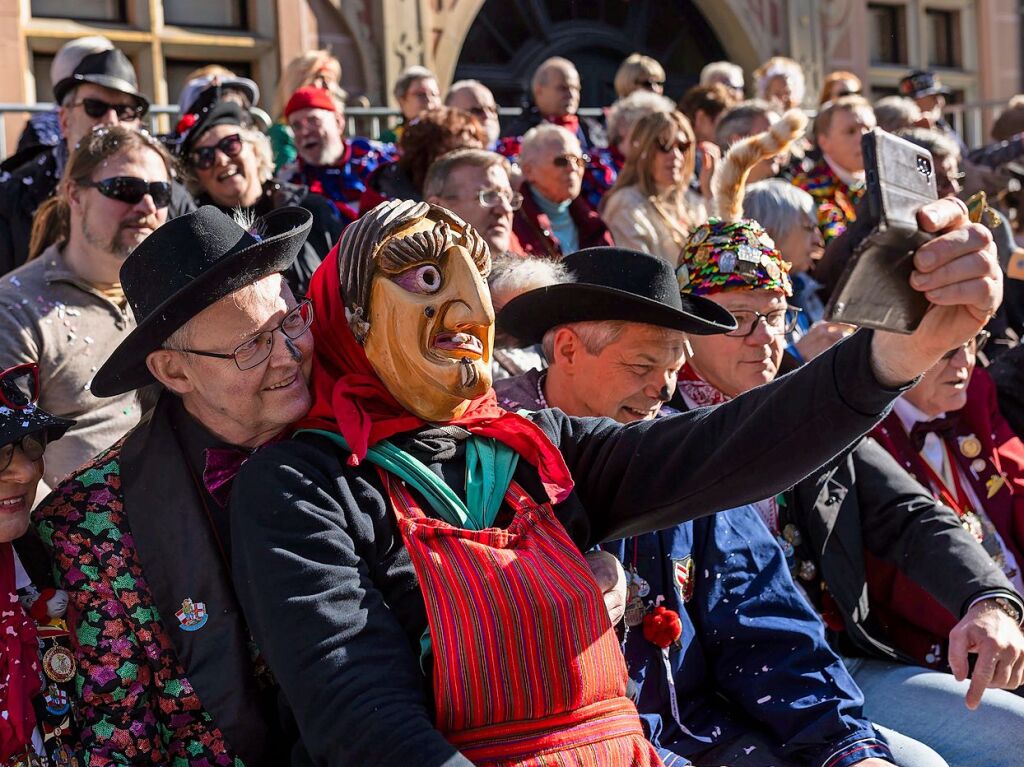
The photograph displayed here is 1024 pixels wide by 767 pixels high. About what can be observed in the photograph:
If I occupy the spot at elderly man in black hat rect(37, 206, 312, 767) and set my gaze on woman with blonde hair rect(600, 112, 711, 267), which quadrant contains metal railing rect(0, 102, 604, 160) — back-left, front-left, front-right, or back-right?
front-left

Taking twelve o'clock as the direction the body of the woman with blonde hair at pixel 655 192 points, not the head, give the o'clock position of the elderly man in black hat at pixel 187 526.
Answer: The elderly man in black hat is roughly at 2 o'clock from the woman with blonde hair.

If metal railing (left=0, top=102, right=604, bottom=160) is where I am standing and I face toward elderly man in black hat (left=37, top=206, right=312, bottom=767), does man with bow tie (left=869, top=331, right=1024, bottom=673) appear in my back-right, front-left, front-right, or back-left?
front-left

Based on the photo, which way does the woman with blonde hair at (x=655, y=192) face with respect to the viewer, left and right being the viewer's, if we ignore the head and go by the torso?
facing the viewer and to the right of the viewer

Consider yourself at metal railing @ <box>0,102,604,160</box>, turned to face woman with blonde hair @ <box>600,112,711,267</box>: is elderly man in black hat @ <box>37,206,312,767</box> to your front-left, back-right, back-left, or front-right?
front-right

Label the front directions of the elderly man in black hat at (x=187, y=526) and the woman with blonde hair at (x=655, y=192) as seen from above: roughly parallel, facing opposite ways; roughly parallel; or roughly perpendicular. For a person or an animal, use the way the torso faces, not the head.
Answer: roughly parallel

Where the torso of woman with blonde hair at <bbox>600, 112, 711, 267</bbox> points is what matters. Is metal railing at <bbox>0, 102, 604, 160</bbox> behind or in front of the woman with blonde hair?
behind

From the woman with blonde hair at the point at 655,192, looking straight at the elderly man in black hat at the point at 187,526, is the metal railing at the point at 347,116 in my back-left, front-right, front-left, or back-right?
back-right

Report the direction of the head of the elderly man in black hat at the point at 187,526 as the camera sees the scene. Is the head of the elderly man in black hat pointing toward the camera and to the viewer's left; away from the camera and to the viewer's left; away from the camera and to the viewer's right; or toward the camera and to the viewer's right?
toward the camera and to the viewer's right

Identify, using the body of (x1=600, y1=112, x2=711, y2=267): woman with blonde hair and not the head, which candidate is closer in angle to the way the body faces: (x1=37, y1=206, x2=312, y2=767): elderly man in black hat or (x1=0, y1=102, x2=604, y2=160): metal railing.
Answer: the elderly man in black hat

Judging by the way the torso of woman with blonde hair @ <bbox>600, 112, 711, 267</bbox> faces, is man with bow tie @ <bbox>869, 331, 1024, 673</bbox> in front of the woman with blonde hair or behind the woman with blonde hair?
in front

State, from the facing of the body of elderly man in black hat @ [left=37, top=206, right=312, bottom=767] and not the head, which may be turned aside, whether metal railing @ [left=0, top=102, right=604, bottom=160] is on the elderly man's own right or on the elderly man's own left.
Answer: on the elderly man's own left

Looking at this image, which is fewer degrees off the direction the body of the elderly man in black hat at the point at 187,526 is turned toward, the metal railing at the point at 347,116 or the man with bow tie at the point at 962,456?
the man with bow tie

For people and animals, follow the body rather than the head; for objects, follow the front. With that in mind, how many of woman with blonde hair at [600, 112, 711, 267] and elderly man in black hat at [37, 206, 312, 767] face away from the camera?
0
